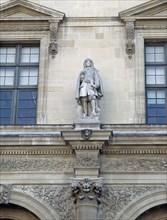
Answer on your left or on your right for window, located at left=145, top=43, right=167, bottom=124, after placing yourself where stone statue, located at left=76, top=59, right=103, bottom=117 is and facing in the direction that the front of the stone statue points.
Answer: on your left

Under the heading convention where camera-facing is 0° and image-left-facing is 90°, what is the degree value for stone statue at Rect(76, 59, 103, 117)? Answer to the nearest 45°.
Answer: approximately 0°
